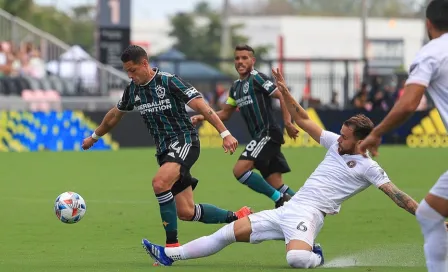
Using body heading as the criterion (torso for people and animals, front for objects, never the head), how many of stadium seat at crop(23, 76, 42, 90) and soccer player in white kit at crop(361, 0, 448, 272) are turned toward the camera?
1

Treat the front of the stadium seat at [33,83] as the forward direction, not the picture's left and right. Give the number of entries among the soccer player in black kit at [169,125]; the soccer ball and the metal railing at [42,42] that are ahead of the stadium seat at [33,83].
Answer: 2

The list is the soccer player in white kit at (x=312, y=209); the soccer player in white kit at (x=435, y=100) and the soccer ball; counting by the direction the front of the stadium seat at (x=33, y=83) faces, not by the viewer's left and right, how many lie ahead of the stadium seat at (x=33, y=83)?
3

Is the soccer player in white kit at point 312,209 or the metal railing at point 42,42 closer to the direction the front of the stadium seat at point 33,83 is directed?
the soccer player in white kit

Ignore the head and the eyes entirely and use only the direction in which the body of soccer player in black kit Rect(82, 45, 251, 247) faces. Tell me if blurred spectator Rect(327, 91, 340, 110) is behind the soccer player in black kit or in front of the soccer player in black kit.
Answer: behind

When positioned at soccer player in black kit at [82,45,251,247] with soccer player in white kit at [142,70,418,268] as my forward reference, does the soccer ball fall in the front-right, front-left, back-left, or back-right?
back-right

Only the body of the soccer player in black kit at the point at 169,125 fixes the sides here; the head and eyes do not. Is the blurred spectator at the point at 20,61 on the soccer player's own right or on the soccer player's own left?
on the soccer player's own right

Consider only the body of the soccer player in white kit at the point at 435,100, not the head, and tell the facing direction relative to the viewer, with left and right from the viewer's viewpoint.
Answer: facing away from the viewer and to the left of the viewer

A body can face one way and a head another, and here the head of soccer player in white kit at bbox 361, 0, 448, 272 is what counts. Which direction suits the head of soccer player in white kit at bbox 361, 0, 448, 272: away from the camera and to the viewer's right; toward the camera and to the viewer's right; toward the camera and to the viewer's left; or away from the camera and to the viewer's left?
away from the camera and to the viewer's left

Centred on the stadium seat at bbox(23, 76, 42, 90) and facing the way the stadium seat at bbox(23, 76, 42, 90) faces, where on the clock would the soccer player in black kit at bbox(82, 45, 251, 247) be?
The soccer player in black kit is roughly at 12 o'clock from the stadium seat.

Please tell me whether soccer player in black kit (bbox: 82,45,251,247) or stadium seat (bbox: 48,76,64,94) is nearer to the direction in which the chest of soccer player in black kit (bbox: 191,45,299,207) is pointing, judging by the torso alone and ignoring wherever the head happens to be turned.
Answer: the soccer player in black kit

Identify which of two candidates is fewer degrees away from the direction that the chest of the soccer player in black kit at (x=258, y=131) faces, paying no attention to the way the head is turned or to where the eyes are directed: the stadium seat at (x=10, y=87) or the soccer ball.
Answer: the soccer ball
